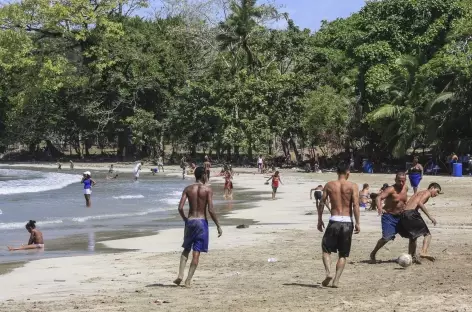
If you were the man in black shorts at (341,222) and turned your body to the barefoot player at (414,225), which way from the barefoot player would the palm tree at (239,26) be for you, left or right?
left

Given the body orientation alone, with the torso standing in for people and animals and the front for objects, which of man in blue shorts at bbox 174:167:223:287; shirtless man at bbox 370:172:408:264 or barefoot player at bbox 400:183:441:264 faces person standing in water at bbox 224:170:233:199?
the man in blue shorts

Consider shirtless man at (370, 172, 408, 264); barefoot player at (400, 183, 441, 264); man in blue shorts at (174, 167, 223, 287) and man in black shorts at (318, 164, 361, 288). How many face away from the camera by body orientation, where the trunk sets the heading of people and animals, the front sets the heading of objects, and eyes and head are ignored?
2

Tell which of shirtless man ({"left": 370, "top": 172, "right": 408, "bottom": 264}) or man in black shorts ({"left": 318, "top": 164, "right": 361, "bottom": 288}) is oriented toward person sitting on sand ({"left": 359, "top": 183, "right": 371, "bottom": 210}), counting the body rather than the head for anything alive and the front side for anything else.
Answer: the man in black shorts

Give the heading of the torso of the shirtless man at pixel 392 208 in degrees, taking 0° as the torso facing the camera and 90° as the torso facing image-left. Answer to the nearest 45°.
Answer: approximately 315°

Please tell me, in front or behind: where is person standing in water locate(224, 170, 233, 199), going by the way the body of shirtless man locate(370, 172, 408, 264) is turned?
behind

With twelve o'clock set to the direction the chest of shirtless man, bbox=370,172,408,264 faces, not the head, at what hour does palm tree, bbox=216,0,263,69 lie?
The palm tree is roughly at 7 o'clock from the shirtless man.

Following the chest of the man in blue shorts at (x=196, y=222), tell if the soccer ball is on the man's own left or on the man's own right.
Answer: on the man's own right

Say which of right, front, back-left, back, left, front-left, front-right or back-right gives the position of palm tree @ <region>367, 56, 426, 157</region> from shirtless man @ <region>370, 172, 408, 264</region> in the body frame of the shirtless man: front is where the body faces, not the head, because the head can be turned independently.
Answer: back-left

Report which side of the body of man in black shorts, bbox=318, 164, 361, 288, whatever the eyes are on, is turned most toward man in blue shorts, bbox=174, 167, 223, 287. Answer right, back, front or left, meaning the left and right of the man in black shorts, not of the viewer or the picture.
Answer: left

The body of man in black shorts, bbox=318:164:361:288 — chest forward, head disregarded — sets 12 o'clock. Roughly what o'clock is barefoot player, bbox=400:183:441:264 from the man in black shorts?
The barefoot player is roughly at 1 o'clock from the man in black shorts.

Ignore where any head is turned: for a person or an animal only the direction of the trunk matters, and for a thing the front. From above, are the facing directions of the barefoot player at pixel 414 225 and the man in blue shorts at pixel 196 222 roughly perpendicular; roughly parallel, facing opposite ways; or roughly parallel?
roughly perpendicular

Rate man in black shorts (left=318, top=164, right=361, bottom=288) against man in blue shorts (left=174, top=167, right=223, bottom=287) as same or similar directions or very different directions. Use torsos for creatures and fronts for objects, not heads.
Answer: same or similar directions

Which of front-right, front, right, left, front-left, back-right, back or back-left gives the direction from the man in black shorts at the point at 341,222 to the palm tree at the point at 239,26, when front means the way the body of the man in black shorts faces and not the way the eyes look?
front

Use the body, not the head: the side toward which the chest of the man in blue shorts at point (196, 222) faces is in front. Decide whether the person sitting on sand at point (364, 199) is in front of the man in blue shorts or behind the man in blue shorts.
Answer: in front

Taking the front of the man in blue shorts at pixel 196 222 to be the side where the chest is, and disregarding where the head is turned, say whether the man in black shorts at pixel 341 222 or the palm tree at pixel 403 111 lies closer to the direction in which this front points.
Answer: the palm tree

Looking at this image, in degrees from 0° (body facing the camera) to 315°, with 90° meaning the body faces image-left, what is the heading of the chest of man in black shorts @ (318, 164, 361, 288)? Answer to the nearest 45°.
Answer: approximately 180°

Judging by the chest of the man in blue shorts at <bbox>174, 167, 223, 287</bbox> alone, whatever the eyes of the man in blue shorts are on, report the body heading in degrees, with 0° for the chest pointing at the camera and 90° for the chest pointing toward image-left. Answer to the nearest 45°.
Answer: approximately 180°
